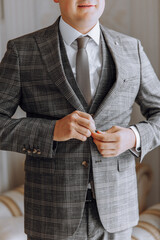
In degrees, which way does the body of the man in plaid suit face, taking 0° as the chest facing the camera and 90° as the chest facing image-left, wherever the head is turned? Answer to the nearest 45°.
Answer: approximately 0°
